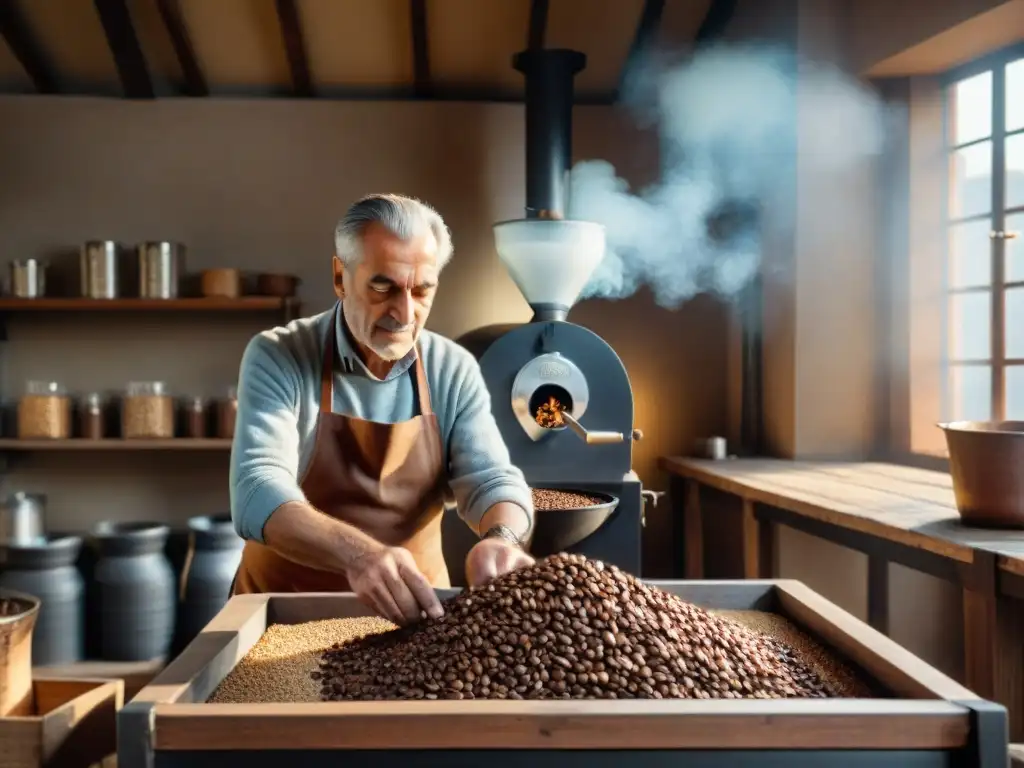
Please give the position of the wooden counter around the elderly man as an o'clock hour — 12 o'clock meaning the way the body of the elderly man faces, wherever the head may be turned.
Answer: The wooden counter is roughly at 10 o'clock from the elderly man.

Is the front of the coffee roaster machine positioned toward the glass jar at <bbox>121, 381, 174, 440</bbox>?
no

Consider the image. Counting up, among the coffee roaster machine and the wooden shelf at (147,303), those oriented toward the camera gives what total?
2

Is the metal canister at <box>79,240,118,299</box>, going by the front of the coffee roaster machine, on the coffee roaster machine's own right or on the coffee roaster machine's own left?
on the coffee roaster machine's own right

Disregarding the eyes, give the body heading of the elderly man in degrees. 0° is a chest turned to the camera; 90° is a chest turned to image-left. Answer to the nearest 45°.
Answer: approximately 315°

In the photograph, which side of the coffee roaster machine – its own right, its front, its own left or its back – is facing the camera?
front

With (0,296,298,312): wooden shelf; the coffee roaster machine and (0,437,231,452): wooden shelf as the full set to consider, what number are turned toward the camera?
3

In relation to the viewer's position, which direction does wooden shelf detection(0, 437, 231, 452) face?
facing the viewer

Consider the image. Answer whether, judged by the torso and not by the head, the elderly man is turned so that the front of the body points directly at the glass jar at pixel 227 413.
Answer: no
